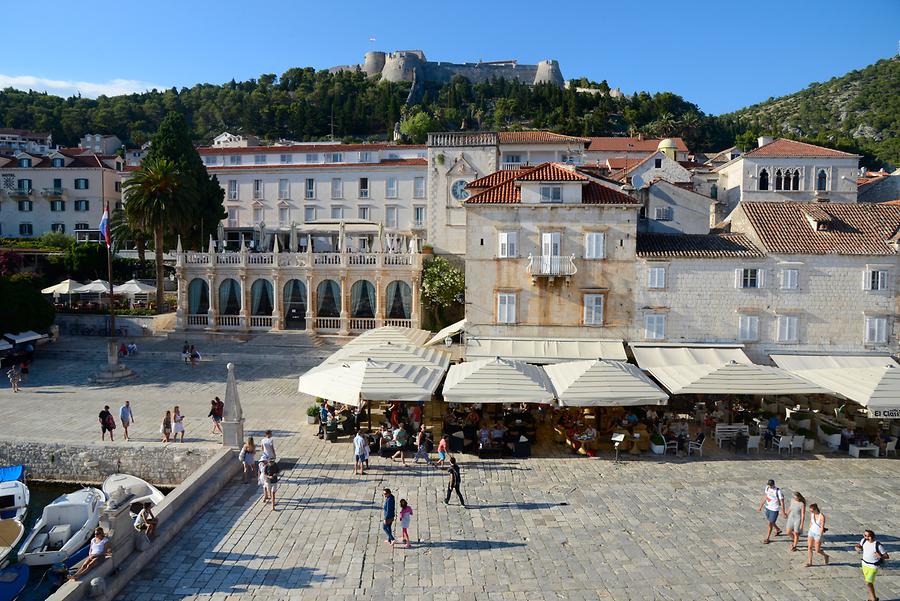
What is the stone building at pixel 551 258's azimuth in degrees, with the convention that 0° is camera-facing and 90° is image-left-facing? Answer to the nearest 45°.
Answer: approximately 0°

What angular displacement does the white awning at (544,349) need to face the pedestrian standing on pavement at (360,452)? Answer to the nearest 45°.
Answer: approximately 45° to its right

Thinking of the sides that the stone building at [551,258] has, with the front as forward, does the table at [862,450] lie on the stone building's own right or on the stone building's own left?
on the stone building's own left

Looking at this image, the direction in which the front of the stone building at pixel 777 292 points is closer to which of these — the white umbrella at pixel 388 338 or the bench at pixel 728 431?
the bench

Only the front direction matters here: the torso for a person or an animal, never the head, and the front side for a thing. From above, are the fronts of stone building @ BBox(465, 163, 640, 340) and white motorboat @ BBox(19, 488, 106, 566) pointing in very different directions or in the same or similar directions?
very different directions

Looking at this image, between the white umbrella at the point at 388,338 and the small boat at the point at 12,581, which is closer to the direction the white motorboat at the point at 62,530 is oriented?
the white umbrella

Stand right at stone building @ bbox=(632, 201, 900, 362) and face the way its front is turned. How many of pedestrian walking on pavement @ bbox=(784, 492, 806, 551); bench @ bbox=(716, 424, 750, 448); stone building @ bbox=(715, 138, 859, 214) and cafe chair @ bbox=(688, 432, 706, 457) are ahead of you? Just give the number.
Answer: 3

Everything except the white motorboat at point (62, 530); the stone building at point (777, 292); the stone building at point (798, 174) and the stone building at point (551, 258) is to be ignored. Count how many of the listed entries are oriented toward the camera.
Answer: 3
